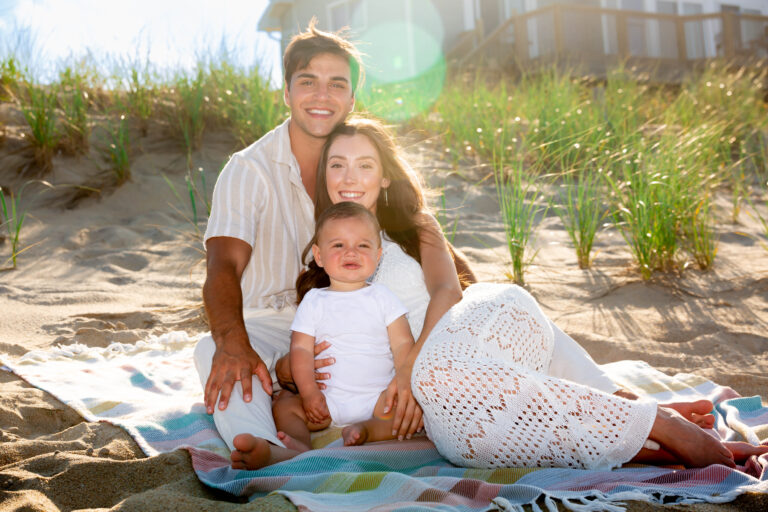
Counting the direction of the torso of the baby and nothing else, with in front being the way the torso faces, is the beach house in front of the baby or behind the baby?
behind

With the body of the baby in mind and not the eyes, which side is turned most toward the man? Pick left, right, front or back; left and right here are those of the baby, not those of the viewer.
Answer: back

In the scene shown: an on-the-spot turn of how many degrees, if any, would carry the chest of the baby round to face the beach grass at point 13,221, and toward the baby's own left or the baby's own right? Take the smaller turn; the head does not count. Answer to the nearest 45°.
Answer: approximately 135° to the baby's own right

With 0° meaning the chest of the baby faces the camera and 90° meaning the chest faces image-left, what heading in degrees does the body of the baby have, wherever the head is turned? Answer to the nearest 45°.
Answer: approximately 0°
